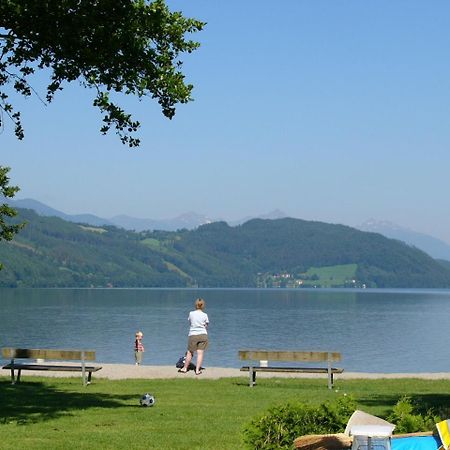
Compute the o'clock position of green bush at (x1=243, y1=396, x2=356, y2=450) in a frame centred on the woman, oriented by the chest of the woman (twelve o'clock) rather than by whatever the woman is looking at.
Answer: The green bush is roughly at 6 o'clock from the woman.

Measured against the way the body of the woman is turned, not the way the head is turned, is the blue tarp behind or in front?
behind

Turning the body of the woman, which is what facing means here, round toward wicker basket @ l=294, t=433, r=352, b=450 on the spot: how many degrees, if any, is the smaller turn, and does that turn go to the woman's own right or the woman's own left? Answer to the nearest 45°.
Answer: approximately 180°

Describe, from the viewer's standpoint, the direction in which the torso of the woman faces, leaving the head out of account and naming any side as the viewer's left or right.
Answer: facing away from the viewer
